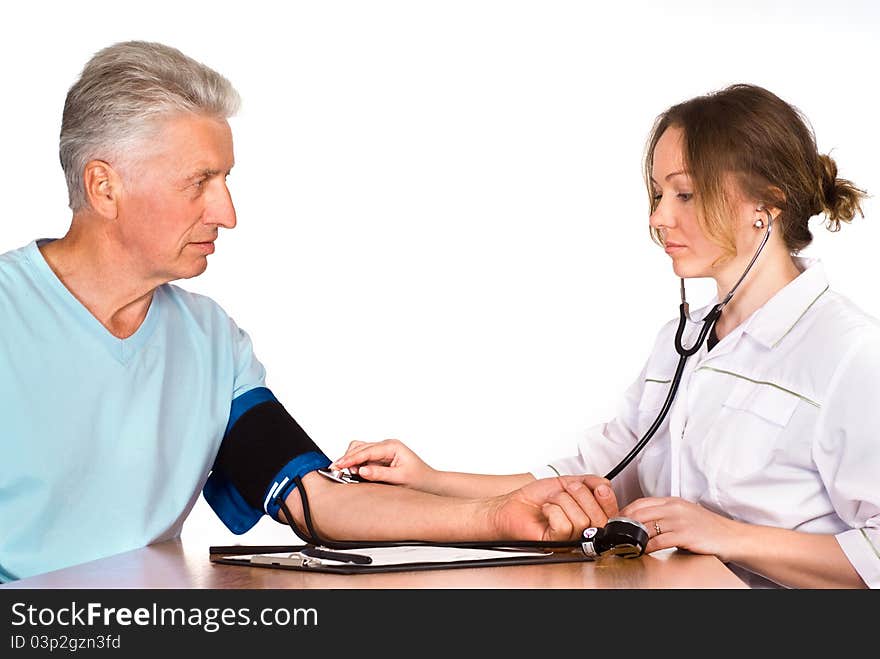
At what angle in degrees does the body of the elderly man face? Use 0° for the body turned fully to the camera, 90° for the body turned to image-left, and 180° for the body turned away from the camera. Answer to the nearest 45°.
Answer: approximately 315°

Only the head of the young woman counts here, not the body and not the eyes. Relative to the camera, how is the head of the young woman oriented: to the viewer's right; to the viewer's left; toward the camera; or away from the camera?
to the viewer's left

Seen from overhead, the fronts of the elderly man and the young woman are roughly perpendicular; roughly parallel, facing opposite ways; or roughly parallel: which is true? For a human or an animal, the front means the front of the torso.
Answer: roughly perpendicular

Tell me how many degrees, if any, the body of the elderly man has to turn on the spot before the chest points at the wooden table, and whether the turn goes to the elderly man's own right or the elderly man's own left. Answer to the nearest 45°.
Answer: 0° — they already face it

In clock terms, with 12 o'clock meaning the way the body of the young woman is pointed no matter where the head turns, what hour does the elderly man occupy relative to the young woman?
The elderly man is roughly at 1 o'clock from the young woman.

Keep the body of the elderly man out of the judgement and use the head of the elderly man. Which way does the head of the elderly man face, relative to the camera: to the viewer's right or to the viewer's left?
to the viewer's right

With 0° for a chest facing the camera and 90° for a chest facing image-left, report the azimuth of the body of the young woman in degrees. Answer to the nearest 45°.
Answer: approximately 45°
